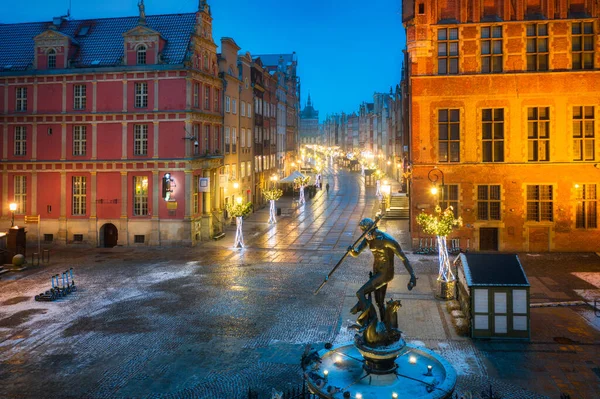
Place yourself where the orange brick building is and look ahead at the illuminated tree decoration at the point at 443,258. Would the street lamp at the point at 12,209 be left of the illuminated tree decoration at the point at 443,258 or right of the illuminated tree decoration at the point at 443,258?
right

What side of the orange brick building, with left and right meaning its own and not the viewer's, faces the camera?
front

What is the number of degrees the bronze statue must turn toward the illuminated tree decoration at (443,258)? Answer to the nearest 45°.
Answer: approximately 135° to its right

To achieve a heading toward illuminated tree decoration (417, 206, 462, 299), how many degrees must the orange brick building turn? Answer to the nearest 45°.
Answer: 0° — it already faces it

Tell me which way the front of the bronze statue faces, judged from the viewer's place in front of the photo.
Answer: facing the viewer and to the left of the viewer

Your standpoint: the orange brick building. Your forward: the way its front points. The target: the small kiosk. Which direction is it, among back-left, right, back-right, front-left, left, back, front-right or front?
front

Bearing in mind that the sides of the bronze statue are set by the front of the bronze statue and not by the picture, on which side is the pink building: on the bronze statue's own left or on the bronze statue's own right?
on the bronze statue's own right

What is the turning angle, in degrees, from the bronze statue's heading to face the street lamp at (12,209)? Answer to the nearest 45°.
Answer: approximately 90° to its right

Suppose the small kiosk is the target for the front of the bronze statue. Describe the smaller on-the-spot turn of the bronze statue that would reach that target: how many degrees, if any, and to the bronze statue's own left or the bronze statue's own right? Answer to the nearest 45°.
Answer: approximately 180°

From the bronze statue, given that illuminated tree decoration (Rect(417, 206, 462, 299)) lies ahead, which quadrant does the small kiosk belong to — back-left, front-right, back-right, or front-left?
front-right

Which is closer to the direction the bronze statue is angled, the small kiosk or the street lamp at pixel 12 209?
the street lamp

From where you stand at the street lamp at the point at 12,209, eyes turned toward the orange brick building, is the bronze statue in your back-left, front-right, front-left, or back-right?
front-right

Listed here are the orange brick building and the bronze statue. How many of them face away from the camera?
0

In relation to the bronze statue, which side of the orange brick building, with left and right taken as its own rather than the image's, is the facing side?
front

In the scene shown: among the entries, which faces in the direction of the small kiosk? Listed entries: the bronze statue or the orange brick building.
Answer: the orange brick building
